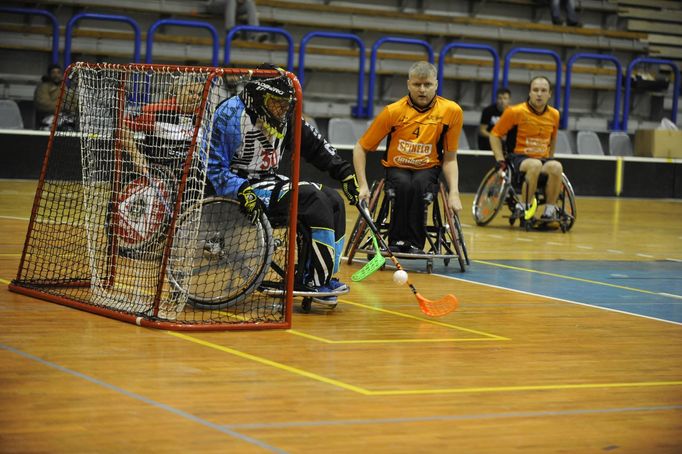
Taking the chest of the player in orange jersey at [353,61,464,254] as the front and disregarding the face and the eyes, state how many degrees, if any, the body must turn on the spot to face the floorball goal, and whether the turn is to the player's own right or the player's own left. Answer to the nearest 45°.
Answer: approximately 45° to the player's own right

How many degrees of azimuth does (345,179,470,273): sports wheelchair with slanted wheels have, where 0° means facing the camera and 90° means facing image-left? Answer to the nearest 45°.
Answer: approximately 0°

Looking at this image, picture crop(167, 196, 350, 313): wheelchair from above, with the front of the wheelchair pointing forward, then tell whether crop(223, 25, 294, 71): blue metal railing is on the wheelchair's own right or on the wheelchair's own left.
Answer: on the wheelchair's own left

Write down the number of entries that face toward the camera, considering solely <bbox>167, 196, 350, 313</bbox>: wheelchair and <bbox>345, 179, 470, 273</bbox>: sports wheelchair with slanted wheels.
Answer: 1

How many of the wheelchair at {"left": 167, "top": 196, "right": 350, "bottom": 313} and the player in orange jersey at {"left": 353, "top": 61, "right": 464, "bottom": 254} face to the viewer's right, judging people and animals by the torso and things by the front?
1

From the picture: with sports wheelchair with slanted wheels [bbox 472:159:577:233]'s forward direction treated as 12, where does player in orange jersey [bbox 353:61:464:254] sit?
The player in orange jersey is roughly at 2 o'clock from the sports wheelchair with slanted wheels.

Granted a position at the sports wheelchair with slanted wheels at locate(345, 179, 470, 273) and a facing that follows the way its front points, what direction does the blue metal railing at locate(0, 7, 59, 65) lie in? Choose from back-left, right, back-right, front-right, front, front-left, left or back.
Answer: back-right

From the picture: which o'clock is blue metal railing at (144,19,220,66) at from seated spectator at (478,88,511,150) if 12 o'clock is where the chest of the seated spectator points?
The blue metal railing is roughly at 4 o'clock from the seated spectator.

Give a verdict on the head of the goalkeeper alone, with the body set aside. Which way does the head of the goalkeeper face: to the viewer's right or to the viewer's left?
to the viewer's right

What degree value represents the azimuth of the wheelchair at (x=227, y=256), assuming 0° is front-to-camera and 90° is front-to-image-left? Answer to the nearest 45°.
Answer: approximately 270°
